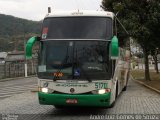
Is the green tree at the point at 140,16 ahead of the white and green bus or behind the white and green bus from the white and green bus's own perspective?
behind

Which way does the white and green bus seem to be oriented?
toward the camera
